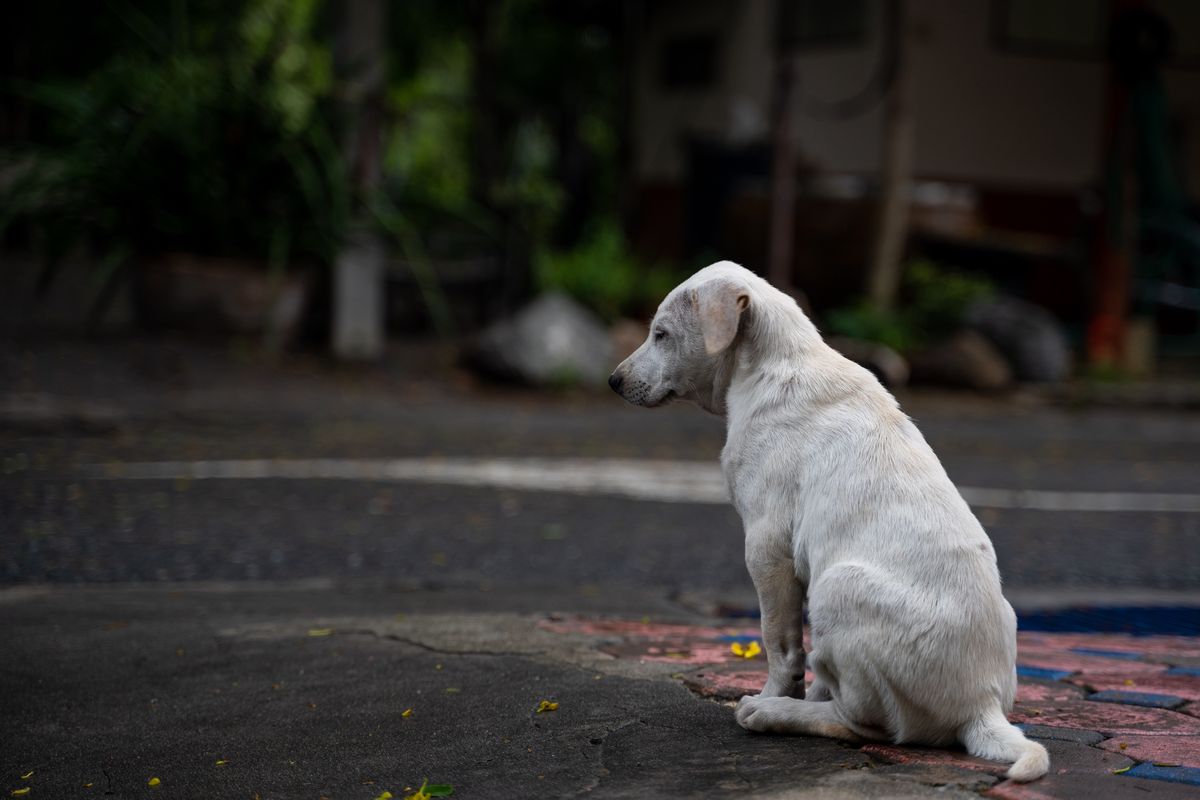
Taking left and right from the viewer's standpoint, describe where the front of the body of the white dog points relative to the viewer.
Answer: facing away from the viewer and to the left of the viewer

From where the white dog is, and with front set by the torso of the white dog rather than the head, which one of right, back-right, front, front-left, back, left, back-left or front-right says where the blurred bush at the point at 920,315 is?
front-right

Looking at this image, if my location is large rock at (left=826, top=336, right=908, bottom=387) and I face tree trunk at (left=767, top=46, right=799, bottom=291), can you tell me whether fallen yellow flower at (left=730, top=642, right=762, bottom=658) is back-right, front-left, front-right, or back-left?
back-left
